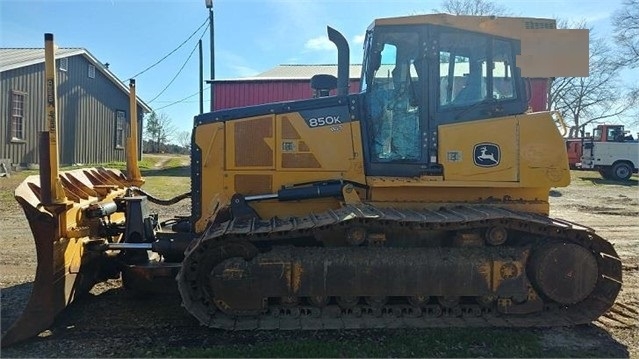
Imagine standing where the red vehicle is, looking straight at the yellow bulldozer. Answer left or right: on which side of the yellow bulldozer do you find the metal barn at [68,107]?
right

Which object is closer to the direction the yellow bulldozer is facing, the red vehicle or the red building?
the red building

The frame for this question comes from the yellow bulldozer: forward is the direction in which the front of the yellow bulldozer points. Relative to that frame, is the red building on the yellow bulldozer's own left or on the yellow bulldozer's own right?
on the yellow bulldozer's own right

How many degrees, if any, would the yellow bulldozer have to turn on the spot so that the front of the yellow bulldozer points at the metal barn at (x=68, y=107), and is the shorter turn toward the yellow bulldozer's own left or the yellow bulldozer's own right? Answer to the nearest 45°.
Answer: approximately 45° to the yellow bulldozer's own right

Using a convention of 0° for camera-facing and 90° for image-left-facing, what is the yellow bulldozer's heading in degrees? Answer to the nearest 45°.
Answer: approximately 90°

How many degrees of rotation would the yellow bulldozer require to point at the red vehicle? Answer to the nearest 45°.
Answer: approximately 135° to its right

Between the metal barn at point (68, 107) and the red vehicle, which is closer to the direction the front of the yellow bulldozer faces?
the metal barn

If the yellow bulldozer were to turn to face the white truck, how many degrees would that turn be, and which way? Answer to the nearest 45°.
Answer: approximately 135° to its right

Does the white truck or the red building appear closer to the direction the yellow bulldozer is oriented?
the red building
